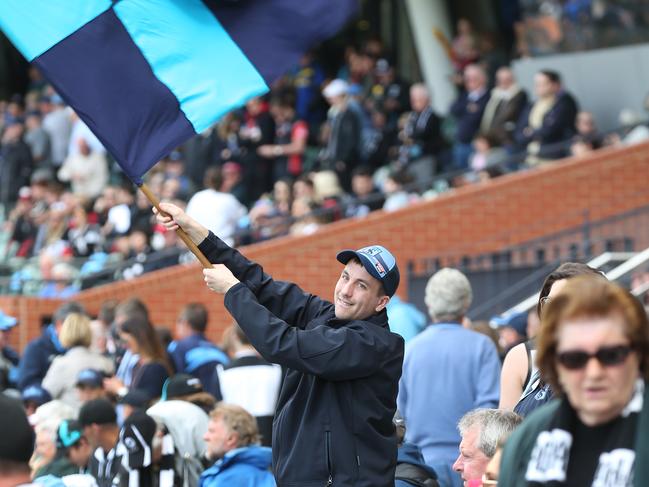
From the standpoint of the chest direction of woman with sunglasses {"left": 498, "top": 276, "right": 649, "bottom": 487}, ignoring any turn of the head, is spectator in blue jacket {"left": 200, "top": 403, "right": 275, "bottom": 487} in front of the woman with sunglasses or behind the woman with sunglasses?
behind

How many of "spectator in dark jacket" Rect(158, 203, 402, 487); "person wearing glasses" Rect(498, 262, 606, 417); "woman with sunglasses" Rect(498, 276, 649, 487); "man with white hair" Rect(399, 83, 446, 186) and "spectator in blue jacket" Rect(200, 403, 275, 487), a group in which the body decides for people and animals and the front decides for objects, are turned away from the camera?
0

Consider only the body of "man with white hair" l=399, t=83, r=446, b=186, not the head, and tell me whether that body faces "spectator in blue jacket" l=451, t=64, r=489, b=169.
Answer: no

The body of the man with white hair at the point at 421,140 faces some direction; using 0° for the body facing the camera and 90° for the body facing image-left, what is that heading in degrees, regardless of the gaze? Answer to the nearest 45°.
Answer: approximately 45°

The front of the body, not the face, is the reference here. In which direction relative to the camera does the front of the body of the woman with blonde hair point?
away from the camera

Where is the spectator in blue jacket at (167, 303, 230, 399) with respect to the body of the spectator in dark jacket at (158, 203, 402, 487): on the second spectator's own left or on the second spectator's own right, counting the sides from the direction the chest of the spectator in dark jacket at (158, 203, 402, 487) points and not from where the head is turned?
on the second spectator's own right

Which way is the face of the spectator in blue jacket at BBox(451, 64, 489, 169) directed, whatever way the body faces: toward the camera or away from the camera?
toward the camera

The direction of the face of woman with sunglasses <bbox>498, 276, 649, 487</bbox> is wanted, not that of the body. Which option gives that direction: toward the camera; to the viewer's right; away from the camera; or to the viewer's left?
toward the camera

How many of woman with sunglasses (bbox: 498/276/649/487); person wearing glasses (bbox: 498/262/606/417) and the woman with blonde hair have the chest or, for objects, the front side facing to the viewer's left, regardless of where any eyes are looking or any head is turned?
0

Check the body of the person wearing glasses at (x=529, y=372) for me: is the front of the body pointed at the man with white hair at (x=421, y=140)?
no

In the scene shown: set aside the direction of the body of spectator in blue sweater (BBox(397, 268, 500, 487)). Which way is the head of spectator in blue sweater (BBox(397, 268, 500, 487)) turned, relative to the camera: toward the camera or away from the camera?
away from the camera

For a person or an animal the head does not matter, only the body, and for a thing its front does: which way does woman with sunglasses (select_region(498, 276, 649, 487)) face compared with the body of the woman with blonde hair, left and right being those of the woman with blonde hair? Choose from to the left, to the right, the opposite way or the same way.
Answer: the opposite way

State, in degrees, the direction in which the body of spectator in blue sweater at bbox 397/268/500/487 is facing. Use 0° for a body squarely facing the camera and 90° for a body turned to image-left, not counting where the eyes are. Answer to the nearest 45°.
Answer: approximately 180°

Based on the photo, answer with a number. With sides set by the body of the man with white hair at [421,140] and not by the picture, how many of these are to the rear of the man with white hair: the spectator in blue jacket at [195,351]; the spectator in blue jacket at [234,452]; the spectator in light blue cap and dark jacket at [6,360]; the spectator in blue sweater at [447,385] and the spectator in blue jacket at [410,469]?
0

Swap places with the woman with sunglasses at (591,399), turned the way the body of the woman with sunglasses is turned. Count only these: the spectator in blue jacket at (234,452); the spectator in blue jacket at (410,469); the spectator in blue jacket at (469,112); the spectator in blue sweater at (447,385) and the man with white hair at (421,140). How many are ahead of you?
0
